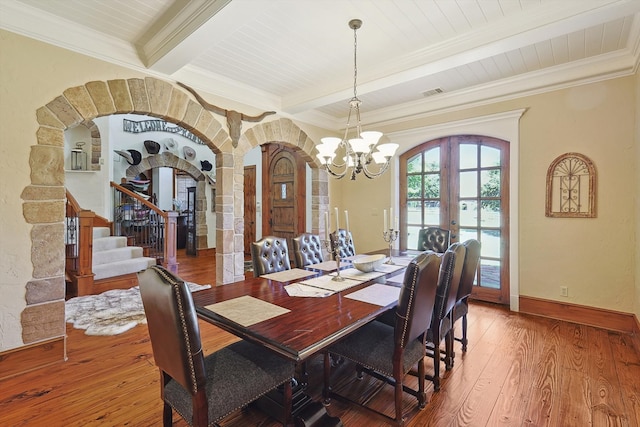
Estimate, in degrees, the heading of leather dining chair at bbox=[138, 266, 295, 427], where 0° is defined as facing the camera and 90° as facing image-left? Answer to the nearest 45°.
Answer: approximately 225°

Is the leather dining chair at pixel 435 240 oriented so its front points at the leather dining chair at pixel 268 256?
yes

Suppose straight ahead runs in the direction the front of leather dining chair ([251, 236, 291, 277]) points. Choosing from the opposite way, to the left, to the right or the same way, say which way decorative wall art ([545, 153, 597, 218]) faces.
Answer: to the right

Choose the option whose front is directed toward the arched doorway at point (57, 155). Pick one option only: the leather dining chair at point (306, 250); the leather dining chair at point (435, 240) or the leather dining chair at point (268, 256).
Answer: the leather dining chair at point (435, 240)

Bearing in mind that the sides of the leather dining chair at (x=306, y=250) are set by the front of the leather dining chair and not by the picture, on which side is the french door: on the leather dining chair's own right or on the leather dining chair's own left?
on the leather dining chair's own left

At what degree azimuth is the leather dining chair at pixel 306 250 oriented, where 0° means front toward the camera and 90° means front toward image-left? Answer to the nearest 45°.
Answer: approximately 315°

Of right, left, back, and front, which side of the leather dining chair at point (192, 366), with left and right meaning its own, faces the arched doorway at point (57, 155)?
left

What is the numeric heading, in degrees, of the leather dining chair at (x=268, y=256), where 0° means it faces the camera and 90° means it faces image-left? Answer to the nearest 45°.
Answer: approximately 315°

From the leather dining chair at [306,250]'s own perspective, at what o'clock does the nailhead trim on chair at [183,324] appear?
The nailhead trim on chair is roughly at 2 o'clock from the leather dining chair.
